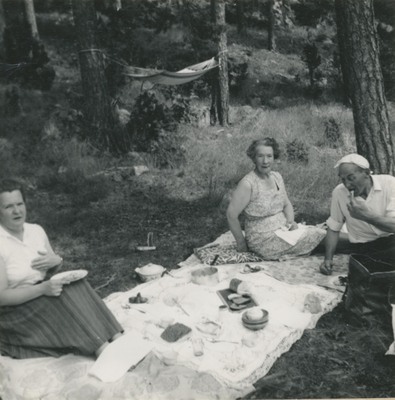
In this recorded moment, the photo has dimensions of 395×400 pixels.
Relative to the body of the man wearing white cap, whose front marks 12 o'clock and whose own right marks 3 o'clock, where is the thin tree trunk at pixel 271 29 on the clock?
The thin tree trunk is roughly at 4 o'clock from the man wearing white cap.

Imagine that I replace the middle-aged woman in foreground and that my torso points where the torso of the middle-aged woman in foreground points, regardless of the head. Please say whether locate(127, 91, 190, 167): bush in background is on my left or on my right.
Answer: on my left

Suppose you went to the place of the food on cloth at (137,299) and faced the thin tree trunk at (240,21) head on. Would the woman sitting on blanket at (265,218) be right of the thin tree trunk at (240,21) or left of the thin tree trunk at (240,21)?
right

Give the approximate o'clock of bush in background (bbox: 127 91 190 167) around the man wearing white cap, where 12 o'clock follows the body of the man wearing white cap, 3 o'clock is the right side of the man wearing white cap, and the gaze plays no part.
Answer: The bush in background is roughly at 3 o'clock from the man wearing white cap.

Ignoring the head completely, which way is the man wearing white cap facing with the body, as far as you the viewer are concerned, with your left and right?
facing the viewer and to the left of the viewer

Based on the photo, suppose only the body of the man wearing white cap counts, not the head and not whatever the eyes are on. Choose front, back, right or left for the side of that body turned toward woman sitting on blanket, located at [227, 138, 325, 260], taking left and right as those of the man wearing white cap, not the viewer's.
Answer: right

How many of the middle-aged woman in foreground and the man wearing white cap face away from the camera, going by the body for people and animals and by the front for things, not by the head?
0

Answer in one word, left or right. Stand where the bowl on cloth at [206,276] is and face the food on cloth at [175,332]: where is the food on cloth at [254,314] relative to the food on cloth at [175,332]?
left

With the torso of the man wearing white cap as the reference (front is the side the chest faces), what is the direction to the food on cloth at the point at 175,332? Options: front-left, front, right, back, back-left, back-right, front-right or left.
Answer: front

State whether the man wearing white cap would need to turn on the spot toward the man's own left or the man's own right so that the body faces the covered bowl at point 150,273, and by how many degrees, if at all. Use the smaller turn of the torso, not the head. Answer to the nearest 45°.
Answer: approximately 45° to the man's own right

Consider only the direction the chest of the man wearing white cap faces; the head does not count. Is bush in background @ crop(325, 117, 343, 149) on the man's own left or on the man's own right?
on the man's own right

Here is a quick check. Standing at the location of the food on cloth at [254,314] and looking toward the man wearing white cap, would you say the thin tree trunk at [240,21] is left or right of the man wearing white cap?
left

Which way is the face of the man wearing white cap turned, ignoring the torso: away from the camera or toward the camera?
toward the camera

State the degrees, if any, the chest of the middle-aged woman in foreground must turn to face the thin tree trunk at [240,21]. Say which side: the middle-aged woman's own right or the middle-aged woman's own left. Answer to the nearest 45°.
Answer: approximately 90° to the middle-aged woman's own left

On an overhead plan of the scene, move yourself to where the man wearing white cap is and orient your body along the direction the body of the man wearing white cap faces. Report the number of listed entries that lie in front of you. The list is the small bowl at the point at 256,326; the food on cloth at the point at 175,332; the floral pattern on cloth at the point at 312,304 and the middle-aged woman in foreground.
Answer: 4

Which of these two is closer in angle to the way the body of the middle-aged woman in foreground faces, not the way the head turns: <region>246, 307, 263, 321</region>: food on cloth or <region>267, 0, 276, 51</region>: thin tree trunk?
the food on cloth

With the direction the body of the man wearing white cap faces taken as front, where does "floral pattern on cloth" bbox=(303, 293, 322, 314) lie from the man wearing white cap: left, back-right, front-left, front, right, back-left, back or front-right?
front

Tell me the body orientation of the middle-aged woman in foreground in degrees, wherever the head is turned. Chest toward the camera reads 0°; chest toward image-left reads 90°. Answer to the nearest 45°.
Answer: approximately 315°

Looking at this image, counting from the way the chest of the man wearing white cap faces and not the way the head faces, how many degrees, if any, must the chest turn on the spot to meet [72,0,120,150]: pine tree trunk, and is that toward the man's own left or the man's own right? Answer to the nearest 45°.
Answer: approximately 90° to the man's own right
